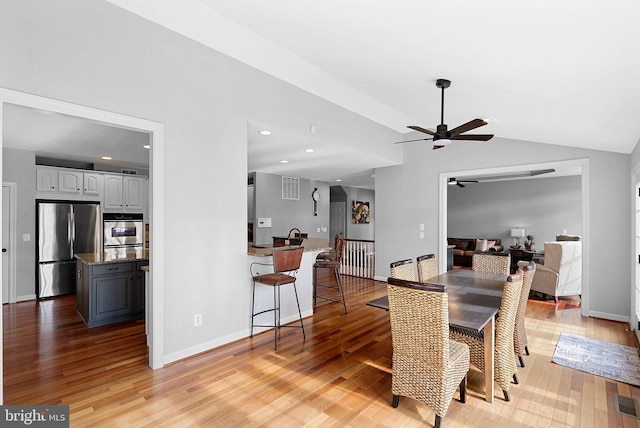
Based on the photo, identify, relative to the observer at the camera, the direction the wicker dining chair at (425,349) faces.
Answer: facing away from the viewer and to the right of the viewer

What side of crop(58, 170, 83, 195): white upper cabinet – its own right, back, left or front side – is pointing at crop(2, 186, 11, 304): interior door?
right

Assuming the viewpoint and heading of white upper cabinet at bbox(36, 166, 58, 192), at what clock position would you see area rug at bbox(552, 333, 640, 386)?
The area rug is roughly at 11 o'clock from the white upper cabinet.

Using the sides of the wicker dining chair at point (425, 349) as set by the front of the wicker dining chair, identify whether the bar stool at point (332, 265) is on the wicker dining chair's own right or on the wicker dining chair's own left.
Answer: on the wicker dining chair's own left

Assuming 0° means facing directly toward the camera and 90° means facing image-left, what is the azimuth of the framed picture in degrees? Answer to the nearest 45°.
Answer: approximately 0°

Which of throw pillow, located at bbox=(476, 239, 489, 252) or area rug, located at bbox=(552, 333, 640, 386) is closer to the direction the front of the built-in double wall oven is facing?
the area rug

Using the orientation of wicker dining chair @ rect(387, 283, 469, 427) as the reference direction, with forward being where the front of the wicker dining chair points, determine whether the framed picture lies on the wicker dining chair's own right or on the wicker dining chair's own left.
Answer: on the wicker dining chair's own left
